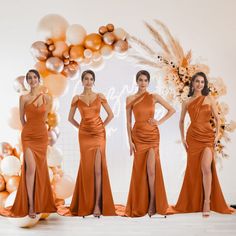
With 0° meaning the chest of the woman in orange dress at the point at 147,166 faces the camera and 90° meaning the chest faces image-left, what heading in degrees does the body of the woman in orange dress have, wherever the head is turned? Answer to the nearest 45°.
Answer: approximately 0°

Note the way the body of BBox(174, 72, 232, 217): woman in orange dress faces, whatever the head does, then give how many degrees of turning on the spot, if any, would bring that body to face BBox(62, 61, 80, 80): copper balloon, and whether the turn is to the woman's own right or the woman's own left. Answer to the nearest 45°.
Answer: approximately 90° to the woman's own right

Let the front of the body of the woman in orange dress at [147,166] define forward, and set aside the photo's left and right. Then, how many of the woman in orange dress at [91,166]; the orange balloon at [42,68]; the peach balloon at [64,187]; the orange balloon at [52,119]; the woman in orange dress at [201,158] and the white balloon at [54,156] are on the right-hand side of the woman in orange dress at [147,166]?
5

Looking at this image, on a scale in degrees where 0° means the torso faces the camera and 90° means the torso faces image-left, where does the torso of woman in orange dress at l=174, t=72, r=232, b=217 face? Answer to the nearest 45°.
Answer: approximately 0°
